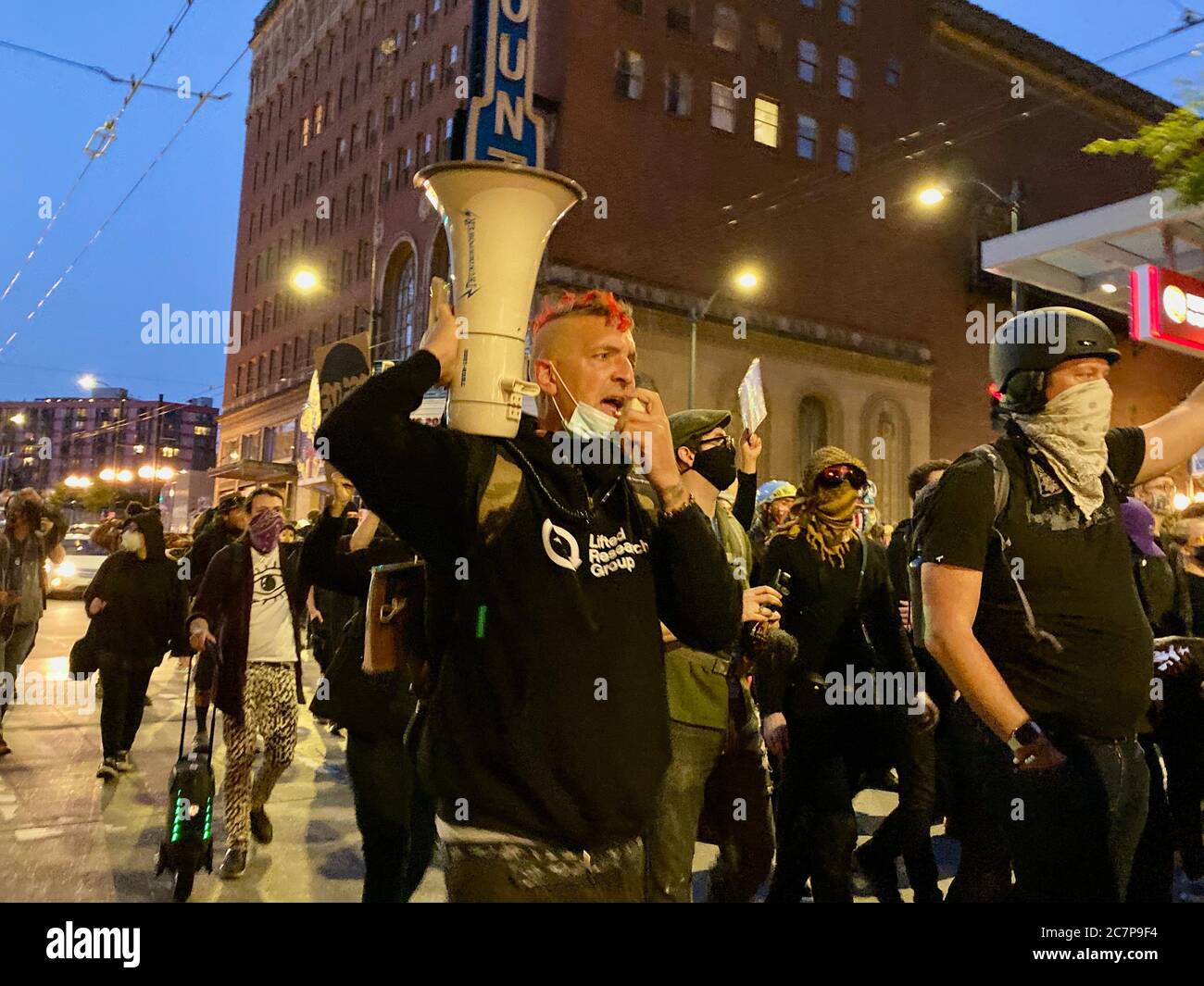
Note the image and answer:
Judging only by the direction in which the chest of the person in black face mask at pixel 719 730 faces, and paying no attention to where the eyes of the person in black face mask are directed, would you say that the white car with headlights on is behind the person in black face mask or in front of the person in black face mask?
behind

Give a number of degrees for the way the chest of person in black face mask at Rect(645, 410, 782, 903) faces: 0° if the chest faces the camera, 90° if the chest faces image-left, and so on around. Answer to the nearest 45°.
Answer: approximately 315°

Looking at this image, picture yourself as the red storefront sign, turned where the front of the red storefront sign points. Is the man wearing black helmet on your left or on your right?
on your right

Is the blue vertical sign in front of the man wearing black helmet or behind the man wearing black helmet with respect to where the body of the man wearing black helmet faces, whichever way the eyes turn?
behind

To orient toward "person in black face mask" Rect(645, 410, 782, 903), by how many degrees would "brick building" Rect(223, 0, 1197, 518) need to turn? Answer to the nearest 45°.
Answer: approximately 45° to its left

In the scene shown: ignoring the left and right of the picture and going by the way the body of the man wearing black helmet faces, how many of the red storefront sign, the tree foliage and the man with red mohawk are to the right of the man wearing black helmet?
1

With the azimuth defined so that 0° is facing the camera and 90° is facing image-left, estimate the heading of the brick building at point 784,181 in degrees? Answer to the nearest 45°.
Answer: approximately 45°

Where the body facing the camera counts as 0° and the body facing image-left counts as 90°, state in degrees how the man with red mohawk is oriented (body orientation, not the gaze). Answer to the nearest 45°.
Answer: approximately 315°
